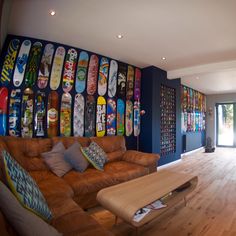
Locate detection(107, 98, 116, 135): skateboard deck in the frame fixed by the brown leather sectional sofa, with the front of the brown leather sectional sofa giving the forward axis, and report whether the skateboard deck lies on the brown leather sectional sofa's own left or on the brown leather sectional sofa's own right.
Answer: on the brown leather sectional sofa's own left

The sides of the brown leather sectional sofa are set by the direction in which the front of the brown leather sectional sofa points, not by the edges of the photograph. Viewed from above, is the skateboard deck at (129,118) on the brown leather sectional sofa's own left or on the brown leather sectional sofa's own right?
on the brown leather sectional sofa's own left

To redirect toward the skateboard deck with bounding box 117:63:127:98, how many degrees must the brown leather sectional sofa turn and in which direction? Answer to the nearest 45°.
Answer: approximately 90° to its left

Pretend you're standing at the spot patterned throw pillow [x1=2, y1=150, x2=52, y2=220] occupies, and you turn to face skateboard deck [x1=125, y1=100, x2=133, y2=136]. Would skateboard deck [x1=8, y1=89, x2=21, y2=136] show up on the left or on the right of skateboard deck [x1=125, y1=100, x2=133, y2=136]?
left

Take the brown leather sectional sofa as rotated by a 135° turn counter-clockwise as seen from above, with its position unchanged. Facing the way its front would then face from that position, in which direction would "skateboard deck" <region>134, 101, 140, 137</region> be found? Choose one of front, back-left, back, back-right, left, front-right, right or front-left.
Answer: front-right

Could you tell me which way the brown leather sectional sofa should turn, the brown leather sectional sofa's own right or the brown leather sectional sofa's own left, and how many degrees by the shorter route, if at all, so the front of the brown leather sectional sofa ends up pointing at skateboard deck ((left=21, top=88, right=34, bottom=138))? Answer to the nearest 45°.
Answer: approximately 180°
